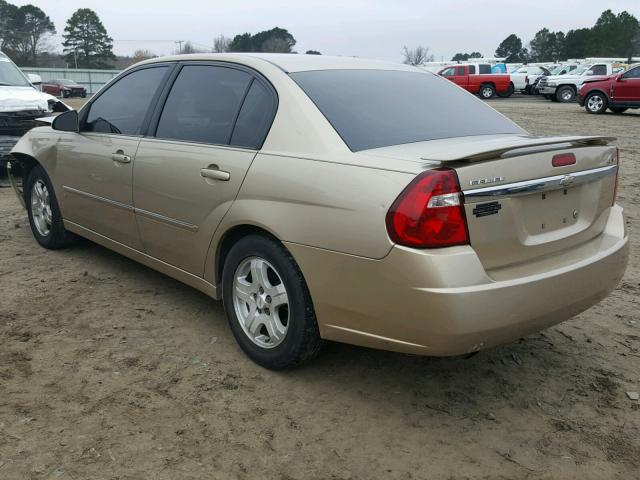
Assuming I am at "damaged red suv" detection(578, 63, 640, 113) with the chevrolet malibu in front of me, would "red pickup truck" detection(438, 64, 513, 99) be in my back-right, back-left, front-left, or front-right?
back-right

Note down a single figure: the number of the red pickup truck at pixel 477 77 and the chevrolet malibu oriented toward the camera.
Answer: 0

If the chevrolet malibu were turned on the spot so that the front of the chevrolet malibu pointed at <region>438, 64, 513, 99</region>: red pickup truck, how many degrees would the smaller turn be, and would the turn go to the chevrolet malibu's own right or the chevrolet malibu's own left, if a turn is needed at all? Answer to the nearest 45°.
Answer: approximately 45° to the chevrolet malibu's own right

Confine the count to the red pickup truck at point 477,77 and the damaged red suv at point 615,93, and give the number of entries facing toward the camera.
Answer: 0

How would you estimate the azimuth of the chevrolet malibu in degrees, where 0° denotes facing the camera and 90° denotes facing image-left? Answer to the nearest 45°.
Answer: approximately 135°

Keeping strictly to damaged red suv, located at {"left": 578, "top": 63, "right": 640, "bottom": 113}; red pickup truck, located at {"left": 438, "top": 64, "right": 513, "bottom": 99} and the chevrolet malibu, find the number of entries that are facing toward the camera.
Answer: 0

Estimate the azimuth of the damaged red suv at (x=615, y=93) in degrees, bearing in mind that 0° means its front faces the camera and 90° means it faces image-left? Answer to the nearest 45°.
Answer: approximately 90°

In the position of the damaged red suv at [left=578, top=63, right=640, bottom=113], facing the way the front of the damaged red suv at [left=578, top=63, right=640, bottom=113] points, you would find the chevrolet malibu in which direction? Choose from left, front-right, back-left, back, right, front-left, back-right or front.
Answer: left
